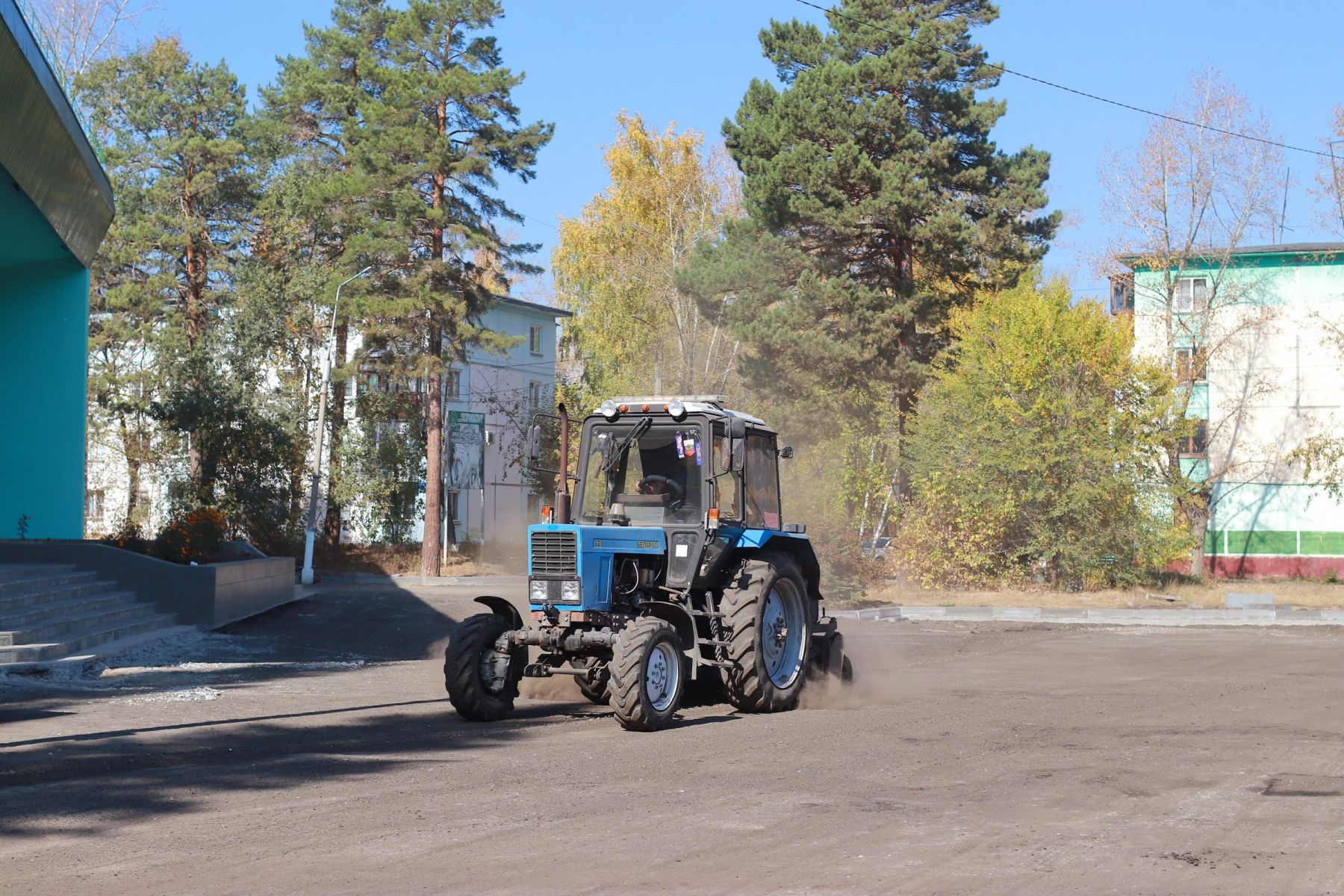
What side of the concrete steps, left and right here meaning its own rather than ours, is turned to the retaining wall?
left

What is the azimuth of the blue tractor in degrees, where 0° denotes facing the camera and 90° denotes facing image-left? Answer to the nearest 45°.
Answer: approximately 45°

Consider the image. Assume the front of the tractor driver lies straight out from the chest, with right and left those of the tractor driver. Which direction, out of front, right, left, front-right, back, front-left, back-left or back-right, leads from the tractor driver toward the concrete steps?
right

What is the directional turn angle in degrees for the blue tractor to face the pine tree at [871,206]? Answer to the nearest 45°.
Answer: approximately 135° to its right

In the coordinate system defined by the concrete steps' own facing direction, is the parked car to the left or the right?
on its left

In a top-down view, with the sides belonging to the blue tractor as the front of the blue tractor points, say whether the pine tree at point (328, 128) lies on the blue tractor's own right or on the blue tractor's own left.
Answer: on the blue tractor's own right

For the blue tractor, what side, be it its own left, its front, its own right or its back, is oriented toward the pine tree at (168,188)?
right

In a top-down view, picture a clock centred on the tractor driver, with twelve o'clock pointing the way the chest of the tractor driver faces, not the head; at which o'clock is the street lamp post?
The street lamp post is roughly at 4 o'clock from the tractor driver.

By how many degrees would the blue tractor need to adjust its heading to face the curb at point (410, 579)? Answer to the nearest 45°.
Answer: approximately 135° to its right

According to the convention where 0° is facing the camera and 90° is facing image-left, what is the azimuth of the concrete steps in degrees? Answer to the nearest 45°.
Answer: approximately 315°

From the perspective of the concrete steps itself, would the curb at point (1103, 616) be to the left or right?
on its left

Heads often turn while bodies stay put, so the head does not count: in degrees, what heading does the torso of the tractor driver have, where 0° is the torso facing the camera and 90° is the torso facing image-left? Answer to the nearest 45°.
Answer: approximately 45°
